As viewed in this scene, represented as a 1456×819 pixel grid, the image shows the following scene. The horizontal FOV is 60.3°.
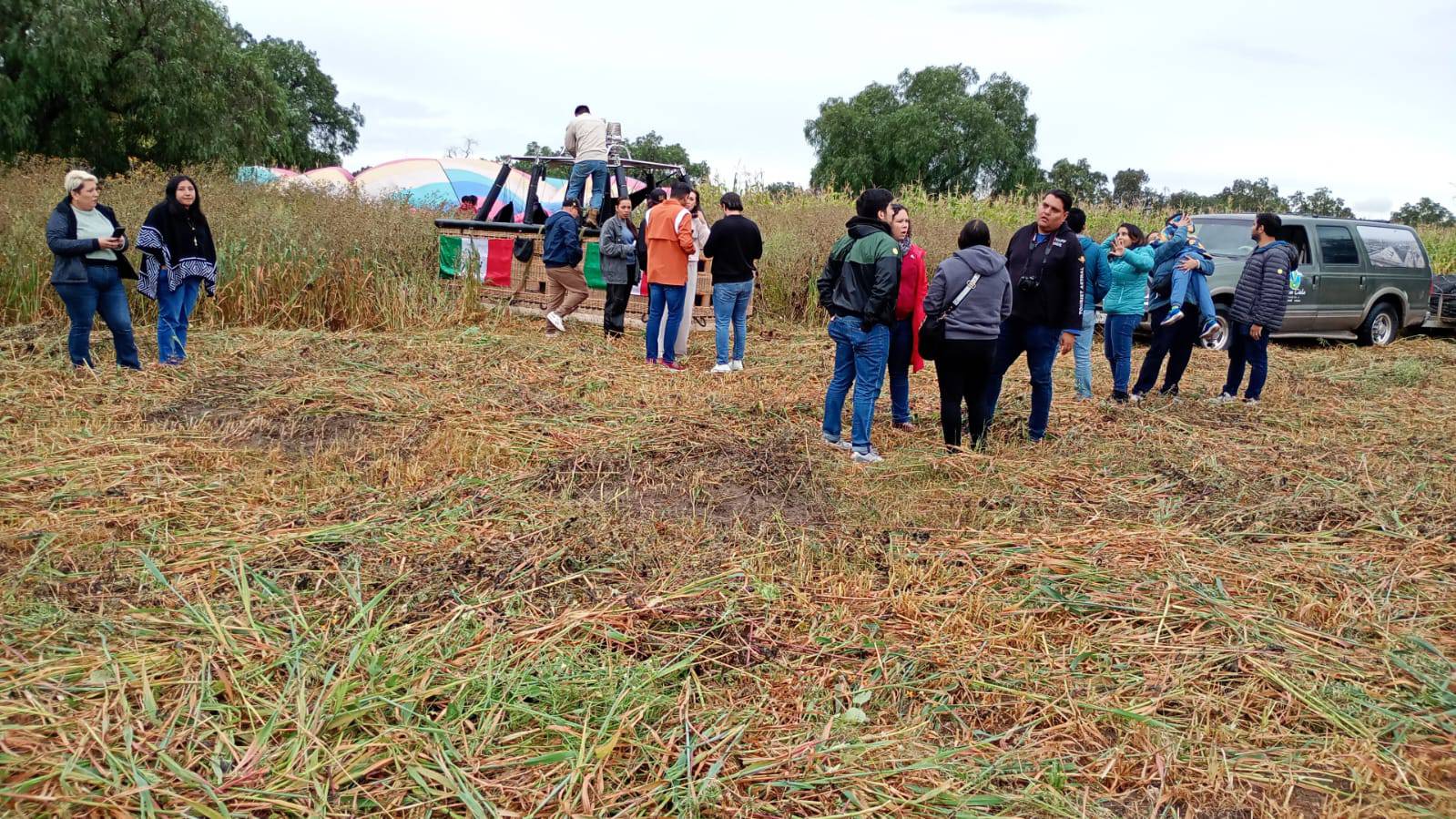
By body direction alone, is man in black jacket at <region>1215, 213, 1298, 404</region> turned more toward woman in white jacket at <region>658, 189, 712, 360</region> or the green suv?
the woman in white jacket

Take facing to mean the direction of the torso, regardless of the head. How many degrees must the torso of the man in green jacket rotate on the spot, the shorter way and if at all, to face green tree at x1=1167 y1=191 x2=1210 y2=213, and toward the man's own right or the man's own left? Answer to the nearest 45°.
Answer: approximately 45° to the man's own left

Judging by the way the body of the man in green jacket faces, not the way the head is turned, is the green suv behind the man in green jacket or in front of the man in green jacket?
in front

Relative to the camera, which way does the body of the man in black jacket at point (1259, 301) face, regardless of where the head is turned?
to the viewer's left

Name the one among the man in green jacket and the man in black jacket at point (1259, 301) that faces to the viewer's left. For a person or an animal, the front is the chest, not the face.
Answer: the man in black jacket

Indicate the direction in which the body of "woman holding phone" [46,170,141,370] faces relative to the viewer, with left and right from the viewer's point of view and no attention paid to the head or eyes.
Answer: facing the viewer and to the right of the viewer

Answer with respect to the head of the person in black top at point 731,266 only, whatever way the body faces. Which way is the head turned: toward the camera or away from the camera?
away from the camera

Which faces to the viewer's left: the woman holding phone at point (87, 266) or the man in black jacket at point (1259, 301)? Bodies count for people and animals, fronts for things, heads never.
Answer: the man in black jacket

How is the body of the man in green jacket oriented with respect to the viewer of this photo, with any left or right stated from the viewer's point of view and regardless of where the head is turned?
facing away from the viewer and to the right of the viewer

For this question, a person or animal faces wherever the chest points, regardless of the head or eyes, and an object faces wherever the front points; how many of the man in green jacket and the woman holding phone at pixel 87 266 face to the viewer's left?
0

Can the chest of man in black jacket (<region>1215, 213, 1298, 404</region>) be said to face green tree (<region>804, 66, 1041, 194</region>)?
no
